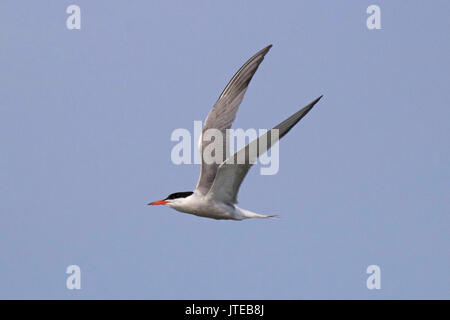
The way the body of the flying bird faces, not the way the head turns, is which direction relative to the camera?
to the viewer's left
